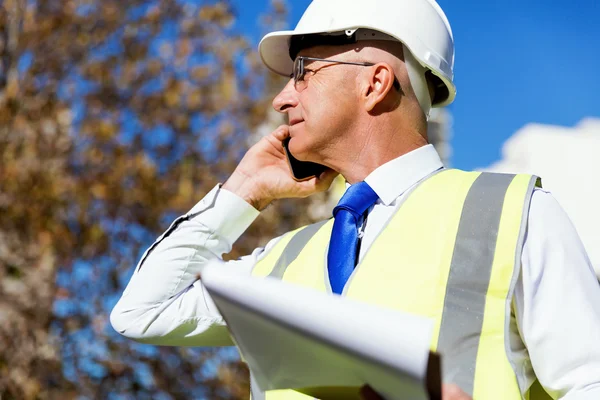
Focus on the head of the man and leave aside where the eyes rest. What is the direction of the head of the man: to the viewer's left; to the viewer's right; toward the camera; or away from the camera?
to the viewer's left

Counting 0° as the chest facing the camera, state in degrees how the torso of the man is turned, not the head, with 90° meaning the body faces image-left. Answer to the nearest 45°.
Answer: approximately 45°
